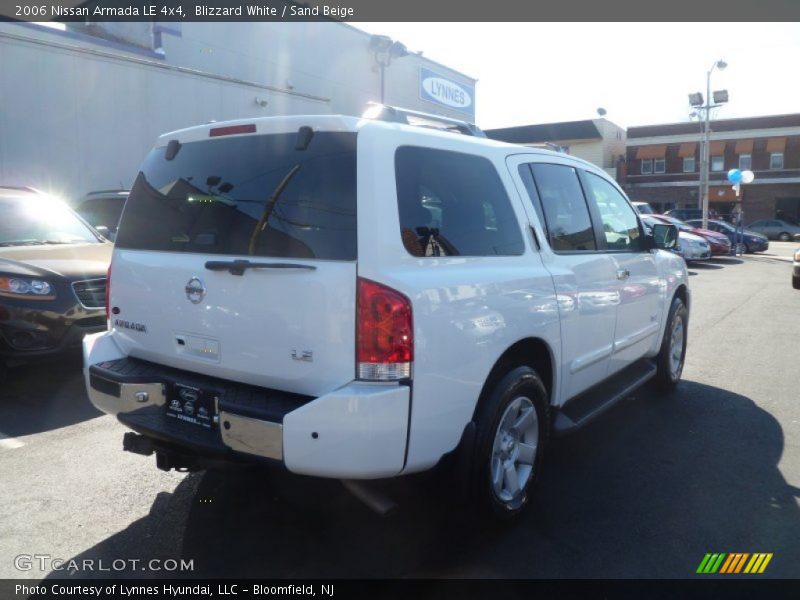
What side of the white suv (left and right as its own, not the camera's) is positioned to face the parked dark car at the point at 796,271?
front

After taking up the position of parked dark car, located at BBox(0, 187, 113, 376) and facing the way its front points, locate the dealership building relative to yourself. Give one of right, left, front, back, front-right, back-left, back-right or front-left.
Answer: back-left

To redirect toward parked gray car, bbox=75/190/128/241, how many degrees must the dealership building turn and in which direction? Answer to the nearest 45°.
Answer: approximately 45° to its right

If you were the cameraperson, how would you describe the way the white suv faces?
facing away from the viewer and to the right of the viewer

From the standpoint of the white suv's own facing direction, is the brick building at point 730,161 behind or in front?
in front

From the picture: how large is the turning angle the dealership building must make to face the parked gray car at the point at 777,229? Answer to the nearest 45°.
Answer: approximately 90° to its left

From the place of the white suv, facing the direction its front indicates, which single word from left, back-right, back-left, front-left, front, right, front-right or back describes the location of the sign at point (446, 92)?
front-left

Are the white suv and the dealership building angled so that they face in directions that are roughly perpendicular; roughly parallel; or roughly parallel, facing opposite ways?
roughly perpendicular

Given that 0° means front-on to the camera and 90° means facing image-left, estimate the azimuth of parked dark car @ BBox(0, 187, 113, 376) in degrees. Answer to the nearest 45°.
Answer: approximately 315°

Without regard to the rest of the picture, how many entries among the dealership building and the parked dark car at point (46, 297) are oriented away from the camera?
0

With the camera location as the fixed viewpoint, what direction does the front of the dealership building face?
facing the viewer and to the right of the viewer
